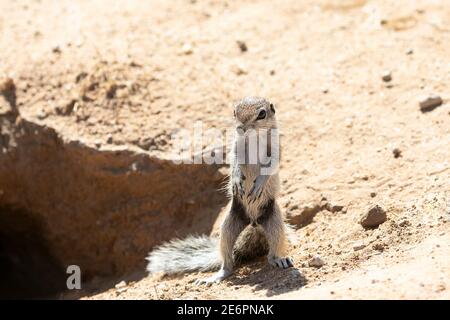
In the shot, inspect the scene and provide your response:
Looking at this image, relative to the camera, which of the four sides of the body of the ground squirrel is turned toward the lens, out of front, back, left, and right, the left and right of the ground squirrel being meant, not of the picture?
front

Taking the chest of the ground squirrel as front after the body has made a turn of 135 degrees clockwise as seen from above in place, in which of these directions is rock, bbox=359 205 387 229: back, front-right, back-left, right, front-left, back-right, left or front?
back-right

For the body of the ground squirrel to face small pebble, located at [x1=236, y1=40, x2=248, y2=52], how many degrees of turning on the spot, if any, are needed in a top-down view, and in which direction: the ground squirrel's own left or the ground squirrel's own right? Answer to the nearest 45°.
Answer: approximately 180°

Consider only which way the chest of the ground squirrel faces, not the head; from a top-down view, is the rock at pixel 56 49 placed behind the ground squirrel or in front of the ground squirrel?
behind

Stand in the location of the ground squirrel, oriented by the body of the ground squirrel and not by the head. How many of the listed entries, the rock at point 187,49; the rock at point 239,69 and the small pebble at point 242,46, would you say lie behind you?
3

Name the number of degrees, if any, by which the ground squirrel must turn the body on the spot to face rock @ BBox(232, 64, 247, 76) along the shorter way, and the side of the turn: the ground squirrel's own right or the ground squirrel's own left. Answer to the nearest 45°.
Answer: approximately 180°

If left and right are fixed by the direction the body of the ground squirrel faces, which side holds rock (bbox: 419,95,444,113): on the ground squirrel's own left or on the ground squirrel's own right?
on the ground squirrel's own left

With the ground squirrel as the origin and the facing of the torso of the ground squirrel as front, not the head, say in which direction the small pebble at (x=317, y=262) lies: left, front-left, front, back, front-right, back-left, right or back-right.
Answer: front-left

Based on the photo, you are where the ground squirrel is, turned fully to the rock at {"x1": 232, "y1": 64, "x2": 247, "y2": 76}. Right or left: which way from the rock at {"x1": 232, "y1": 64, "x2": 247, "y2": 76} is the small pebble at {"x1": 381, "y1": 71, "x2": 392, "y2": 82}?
right

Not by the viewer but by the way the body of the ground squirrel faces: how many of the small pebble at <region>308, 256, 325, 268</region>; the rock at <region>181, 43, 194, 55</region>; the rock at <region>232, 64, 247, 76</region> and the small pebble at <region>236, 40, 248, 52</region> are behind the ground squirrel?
3

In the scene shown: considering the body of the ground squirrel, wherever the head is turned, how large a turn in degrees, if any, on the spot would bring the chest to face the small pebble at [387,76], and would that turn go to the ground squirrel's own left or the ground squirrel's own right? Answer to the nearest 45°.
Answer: approximately 135° to the ground squirrel's own left

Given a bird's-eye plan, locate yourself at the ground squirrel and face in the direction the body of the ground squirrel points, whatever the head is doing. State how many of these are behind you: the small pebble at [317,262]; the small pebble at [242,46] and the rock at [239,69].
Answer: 2

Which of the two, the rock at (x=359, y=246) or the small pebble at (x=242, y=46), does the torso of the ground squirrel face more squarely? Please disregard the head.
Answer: the rock
